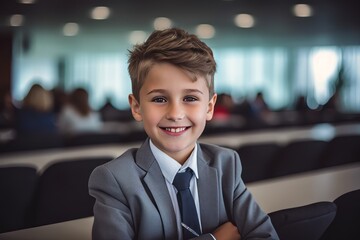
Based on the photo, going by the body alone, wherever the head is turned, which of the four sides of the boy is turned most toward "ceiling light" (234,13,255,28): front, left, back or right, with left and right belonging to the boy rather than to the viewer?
back

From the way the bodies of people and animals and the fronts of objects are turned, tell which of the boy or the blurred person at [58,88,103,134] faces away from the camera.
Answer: the blurred person

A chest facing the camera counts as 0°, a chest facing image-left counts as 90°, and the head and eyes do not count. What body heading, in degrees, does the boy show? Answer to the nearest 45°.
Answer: approximately 0°

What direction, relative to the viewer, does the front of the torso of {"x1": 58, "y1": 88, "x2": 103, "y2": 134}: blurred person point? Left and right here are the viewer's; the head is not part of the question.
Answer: facing away from the viewer

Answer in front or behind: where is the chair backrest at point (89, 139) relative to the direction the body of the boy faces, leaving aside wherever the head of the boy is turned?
behind

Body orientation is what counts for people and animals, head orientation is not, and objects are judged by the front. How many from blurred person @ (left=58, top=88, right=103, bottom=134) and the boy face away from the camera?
1

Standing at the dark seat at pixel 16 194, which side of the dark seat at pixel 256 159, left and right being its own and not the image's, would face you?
left

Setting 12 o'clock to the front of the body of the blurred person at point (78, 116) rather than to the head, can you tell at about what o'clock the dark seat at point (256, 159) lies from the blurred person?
The dark seat is roughly at 5 o'clock from the blurred person.

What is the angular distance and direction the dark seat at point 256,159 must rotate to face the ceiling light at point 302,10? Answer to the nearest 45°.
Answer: approximately 45° to its right

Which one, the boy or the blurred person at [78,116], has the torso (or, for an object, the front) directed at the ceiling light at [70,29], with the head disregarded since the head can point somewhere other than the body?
the blurred person

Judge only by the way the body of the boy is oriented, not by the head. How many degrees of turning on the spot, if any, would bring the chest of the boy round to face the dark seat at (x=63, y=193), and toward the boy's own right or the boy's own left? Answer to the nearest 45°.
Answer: approximately 135° to the boy's own right

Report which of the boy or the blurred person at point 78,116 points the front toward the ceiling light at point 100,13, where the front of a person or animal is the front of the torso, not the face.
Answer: the blurred person

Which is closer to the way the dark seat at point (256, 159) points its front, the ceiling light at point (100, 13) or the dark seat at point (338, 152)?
the ceiling light
